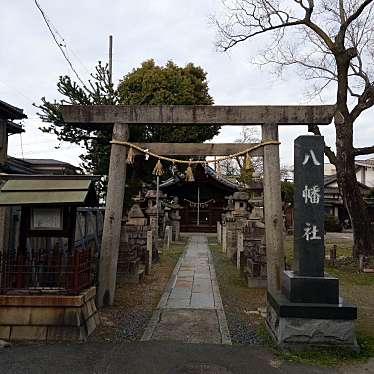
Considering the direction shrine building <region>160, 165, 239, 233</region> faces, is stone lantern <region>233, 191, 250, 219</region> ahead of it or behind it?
ahead

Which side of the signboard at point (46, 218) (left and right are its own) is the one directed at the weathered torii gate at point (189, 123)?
left

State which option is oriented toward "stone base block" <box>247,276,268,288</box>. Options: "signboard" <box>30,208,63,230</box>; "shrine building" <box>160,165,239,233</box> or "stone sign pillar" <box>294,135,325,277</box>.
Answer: the shrine building

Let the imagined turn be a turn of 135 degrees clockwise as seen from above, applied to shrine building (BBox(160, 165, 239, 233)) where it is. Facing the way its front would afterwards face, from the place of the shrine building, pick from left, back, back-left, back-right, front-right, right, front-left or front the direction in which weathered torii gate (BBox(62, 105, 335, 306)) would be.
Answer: back-left

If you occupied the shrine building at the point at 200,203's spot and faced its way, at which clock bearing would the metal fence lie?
The metal fence is roughly at 12 o'clock from the shrine building.

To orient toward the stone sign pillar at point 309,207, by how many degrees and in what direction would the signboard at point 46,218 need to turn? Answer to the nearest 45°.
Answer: approximately 45° to its left

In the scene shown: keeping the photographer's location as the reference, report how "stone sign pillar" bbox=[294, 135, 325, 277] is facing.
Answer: facing the viewer

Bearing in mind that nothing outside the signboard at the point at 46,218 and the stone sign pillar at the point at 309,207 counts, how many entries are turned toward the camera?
2

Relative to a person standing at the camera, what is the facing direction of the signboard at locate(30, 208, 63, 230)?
facing the viewer

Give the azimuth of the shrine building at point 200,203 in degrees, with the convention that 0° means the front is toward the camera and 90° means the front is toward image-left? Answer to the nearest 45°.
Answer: approximately 0°
